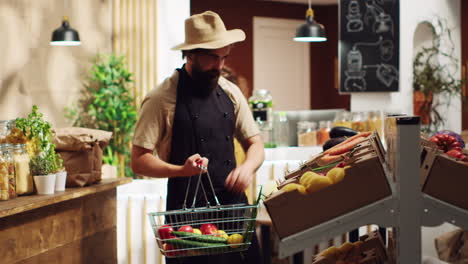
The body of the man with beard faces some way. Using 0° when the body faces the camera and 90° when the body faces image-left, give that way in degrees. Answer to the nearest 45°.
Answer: approximately 315°

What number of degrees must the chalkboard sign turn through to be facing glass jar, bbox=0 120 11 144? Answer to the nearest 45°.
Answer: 0° — it already faces it

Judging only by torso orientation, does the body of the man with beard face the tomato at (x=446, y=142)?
no

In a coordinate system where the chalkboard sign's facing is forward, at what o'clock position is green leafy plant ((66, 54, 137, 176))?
The green leafy plant is roughly at 2 o'clock from the chalkboard sign.

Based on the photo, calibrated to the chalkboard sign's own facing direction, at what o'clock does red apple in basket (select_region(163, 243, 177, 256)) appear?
The red apple in basket is roughly at 12 o'clock from the chalkboard sign.

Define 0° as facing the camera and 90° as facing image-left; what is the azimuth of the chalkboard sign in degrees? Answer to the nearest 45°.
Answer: approximately 0°

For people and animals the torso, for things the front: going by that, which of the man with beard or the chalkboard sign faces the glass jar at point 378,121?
the chalkboard sign

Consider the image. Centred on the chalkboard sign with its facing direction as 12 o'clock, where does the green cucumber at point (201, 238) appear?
The green cucumber is roughly at 12 o'clock from the chalkboard sign.

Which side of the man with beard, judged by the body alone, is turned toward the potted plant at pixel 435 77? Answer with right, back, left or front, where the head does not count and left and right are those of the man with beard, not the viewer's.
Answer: left

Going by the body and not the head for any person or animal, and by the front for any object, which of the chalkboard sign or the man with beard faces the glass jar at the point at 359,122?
the chalkboard sign
